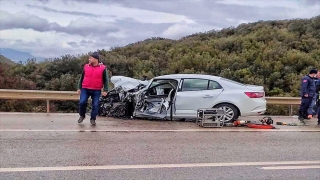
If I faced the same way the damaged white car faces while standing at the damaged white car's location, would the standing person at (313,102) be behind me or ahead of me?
behind

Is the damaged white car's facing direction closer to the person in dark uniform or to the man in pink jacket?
the man in pink jacket

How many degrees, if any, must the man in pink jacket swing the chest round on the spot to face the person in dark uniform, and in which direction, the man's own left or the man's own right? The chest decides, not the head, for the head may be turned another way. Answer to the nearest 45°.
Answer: approximately 90° to the man's own left

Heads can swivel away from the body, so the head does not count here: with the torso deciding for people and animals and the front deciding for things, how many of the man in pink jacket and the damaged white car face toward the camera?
1

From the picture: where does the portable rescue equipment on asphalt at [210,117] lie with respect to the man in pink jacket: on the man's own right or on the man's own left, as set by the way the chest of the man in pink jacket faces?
on the man's own left

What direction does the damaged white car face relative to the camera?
to the viewer's left

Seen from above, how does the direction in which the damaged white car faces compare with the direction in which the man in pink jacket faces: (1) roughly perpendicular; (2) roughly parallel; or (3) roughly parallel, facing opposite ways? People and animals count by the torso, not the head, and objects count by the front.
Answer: roughly perpendicular

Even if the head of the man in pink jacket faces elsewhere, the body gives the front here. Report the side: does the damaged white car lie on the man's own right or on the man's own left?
on the man's own left

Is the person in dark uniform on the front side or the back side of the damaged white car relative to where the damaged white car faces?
on the back side

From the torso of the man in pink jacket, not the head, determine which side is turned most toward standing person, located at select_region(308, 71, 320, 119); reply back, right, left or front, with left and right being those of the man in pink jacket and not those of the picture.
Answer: left
